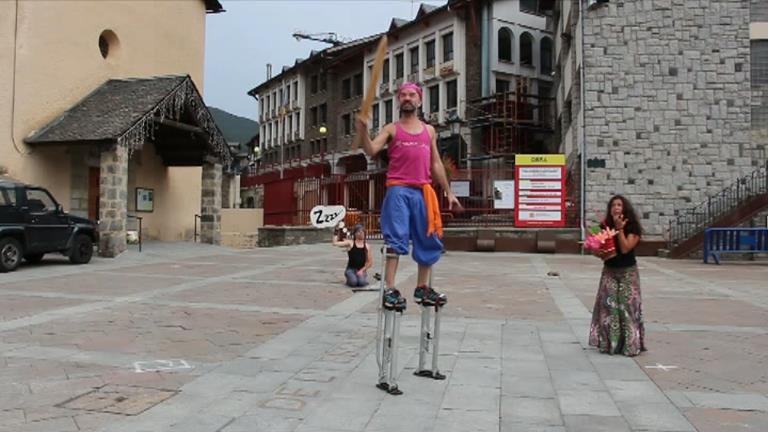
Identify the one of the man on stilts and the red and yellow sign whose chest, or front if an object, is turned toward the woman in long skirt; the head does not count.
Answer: the red and yellow sign

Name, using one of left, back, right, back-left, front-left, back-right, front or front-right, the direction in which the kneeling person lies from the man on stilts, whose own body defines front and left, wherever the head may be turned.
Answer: back

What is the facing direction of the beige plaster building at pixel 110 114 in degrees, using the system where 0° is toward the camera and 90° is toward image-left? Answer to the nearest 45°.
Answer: approximately 315°

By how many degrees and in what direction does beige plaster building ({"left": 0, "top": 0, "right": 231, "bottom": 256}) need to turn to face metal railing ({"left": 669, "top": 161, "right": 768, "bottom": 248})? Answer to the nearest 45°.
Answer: approximately 45° to its left

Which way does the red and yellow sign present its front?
toward the camera

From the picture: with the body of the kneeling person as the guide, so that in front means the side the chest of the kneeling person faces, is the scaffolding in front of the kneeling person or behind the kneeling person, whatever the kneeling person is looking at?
behind

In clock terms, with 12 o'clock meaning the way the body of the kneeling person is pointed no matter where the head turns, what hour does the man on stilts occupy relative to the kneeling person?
The man on stilts is roughly at 12 o'clock from the kneeling person.

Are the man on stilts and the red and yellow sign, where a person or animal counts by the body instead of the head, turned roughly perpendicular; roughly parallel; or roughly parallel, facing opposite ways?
roughly parallel

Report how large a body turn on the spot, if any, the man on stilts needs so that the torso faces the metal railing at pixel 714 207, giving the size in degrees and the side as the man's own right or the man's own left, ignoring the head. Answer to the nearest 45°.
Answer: approximately 135° to the man's own left

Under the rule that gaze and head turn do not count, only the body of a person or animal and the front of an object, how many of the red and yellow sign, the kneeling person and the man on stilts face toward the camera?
3

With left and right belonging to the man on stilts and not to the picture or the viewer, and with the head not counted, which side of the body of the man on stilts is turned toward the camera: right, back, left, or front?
front

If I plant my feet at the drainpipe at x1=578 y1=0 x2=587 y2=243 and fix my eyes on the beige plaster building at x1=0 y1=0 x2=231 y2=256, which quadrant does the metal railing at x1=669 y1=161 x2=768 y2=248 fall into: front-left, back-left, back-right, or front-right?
back-left

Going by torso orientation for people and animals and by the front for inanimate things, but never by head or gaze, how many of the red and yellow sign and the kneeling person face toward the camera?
2

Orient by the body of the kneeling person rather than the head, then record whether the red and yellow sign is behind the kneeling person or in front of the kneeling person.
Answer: behind

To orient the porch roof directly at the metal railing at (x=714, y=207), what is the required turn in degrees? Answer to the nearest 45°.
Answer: approximately 45° to its left

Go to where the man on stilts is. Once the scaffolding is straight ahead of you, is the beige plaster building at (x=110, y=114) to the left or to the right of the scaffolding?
left
